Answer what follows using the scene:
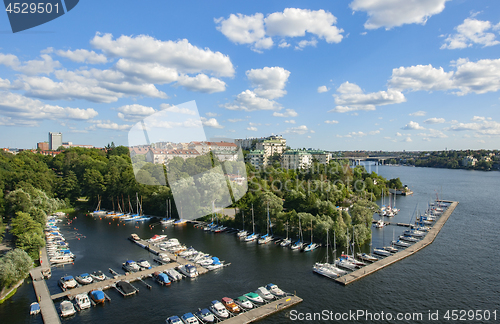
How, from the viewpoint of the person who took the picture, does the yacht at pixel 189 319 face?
facing the viewer and to the right of the viewer

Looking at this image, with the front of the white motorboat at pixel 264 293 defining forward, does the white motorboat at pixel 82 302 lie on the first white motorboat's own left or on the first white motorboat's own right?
on the first white motorboat's own right

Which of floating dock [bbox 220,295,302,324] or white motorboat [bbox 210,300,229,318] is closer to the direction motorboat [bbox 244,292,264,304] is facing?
the floating dock

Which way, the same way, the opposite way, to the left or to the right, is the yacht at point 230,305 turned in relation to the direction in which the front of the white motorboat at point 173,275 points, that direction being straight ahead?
the opposite way

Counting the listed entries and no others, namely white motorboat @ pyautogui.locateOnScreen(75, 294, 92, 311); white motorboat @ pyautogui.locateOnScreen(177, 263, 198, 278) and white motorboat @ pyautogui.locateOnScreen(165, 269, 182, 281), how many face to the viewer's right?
0

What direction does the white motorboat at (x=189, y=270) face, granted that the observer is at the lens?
facing away from the viewer and to the left of the viewer

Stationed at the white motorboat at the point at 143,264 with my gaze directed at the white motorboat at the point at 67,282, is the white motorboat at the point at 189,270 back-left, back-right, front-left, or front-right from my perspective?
back-left

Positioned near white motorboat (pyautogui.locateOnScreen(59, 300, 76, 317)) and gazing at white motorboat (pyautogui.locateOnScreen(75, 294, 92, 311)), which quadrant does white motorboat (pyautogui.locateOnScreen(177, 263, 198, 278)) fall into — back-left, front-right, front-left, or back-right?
front-right
